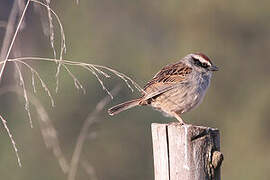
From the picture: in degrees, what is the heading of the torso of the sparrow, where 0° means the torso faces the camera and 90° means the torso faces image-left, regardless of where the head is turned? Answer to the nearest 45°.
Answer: approximately 270°
